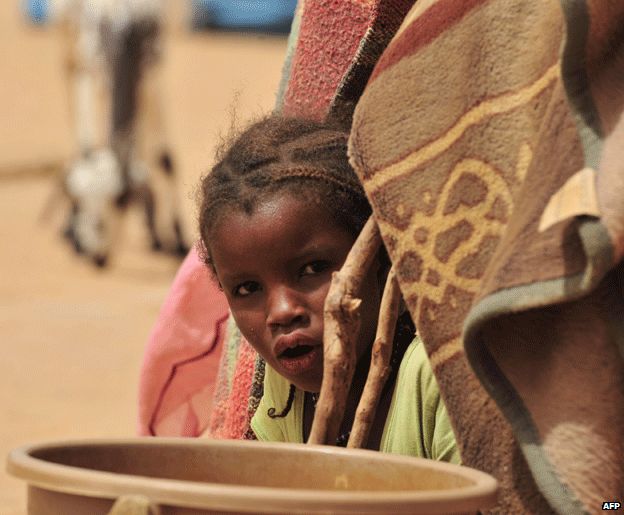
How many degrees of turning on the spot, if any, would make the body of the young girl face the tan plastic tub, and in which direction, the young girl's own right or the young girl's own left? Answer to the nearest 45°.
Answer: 0° — they already face it

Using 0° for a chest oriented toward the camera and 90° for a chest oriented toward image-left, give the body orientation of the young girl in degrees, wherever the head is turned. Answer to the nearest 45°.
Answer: approximately 0°
